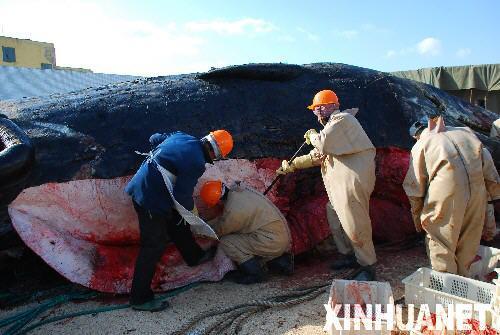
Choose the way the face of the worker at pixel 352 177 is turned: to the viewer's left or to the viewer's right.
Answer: to the viewer's left

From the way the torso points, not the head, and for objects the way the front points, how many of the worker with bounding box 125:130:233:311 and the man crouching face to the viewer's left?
1

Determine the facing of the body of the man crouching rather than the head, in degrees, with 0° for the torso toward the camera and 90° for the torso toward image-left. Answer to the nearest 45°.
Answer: approximately 90°

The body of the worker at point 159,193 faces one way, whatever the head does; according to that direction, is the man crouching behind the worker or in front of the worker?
in front

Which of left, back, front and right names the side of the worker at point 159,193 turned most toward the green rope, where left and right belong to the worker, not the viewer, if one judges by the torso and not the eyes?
back

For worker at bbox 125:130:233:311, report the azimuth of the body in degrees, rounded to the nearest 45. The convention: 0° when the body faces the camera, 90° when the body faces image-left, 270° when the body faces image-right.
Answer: approximately 270°

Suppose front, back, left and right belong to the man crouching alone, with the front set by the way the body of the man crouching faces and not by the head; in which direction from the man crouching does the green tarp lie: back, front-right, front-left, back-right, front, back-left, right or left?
back-right

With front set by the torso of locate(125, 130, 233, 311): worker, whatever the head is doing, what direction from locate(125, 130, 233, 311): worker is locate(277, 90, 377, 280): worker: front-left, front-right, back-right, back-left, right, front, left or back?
front
